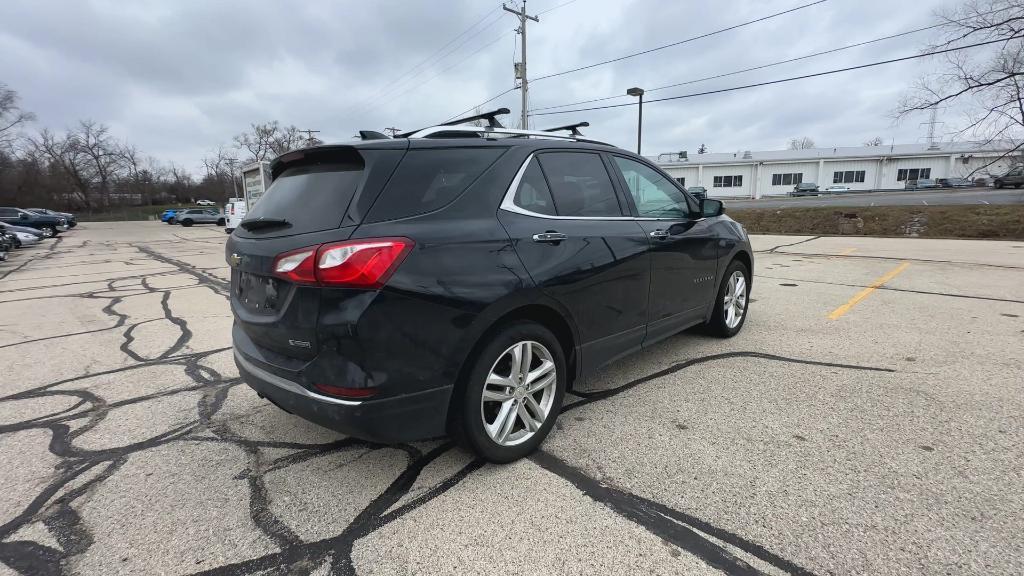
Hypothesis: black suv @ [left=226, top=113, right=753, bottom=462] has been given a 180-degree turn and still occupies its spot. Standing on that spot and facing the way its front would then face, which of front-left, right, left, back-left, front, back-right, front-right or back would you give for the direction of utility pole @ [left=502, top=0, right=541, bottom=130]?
back-right

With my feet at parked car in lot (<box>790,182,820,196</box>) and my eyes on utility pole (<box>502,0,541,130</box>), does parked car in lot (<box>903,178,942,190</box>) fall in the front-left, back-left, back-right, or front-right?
back-left

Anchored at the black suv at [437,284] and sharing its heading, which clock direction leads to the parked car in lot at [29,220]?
The parked car in lot is roughly at 9 o'clock from the black suv.

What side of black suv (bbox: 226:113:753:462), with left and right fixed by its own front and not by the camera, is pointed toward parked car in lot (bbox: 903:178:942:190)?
front

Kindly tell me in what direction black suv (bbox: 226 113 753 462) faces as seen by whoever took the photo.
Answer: facing away from the viewer and to the right of the viewer

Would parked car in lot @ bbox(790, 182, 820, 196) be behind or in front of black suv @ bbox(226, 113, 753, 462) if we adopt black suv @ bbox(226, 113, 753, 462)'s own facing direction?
in front

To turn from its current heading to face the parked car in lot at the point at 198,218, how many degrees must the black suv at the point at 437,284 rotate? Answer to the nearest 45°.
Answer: approximately 90° to its left

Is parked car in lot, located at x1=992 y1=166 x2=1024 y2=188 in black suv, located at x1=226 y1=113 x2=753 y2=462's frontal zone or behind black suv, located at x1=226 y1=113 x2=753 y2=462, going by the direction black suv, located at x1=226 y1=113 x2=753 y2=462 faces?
frontal zone
